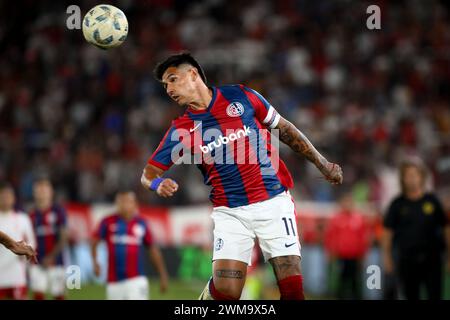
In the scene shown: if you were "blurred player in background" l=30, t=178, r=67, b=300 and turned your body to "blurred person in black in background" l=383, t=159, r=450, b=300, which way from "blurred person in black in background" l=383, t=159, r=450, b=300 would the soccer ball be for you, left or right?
right

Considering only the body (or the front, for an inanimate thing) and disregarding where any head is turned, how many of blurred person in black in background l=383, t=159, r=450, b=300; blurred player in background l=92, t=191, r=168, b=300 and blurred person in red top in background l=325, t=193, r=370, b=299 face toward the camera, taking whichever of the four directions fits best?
3

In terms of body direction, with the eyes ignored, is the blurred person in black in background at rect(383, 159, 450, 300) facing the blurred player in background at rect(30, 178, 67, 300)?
no

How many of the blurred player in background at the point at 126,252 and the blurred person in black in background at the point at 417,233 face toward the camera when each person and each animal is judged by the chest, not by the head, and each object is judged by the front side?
2

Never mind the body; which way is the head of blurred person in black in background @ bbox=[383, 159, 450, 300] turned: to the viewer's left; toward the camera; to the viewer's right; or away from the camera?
toward the camera

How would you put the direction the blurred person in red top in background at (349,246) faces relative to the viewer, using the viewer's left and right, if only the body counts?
facing the viewer

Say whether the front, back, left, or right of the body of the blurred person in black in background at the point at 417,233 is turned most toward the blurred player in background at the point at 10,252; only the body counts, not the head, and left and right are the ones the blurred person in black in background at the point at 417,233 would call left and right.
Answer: right

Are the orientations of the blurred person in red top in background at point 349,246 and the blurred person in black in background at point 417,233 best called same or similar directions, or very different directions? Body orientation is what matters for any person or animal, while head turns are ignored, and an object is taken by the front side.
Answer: same or similar directions

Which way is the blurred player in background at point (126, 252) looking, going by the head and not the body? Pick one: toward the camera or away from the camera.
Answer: toward the camera

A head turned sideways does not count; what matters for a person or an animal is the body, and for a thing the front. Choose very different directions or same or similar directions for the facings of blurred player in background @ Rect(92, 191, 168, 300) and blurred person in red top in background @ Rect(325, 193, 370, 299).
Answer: same or similar directions

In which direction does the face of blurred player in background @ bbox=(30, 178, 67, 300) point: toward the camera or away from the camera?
toward the camera

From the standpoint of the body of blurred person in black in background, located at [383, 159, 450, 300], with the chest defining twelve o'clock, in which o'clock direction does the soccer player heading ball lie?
The soccer player heading ball is roughly at 1 o'clock from the blurred person in black in background.

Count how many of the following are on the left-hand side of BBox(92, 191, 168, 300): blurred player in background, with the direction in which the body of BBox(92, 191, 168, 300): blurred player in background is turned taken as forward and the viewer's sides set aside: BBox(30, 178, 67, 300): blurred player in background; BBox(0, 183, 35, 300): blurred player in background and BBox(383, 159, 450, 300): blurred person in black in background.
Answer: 1

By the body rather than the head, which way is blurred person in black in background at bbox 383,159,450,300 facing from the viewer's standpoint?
toward the camera

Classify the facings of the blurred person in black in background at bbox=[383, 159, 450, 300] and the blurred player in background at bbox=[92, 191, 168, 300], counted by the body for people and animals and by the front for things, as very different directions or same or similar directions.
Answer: same or similar directions

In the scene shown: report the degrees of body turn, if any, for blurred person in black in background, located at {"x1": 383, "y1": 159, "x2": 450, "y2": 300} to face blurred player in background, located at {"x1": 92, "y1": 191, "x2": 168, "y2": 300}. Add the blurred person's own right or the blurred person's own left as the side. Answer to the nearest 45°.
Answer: approximately 90° to the blurred person's own right
